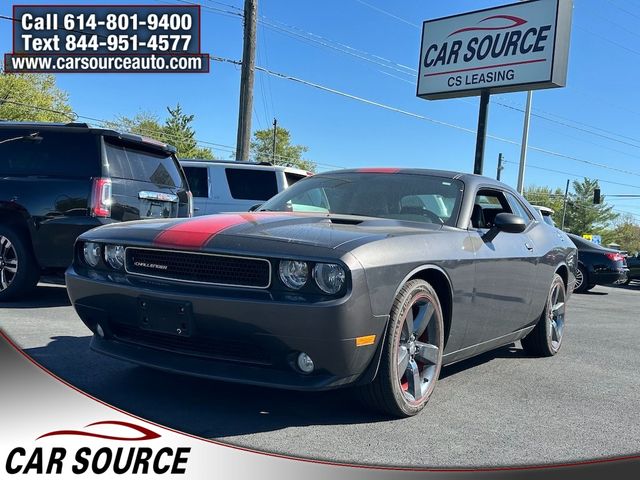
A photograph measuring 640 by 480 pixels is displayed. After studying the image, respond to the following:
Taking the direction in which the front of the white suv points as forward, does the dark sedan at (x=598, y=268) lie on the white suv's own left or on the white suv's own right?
on the white suv's own right

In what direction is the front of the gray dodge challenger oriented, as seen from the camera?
facing the viewer and to the left of the viewer

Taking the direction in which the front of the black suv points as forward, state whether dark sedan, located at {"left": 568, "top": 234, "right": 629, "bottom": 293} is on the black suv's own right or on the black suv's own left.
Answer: on the black suv's own right

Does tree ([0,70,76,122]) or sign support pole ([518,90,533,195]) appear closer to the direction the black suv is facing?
the tree

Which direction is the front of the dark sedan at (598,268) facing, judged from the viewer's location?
facing away from the viewer and to the left of the viewer

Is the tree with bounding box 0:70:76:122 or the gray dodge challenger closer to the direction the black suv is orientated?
the tree

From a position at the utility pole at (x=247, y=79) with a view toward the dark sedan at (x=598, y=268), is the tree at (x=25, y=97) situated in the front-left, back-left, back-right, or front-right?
back-left

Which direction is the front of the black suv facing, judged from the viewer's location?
facing away from the viewer and to the left of the viewer

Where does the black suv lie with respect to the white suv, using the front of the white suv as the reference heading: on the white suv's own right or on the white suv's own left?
on the white suv's own left

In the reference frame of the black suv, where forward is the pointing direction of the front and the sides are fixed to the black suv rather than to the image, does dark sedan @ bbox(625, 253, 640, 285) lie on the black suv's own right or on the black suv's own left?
on the black suv's own right

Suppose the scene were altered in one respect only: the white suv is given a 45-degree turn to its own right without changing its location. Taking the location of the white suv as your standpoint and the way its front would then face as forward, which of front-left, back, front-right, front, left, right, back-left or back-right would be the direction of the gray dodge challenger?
back

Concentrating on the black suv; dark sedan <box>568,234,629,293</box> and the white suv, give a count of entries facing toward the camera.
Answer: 0
